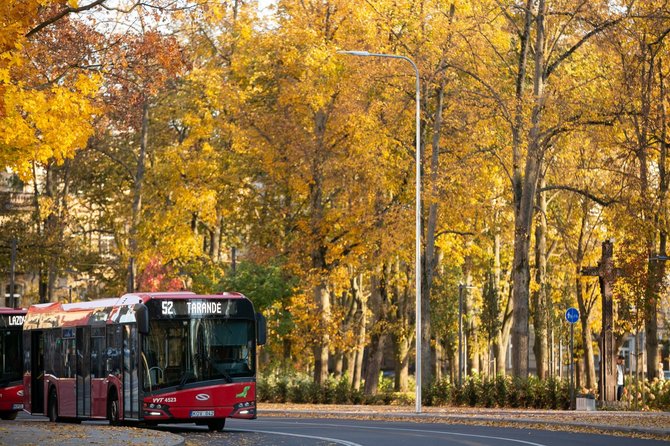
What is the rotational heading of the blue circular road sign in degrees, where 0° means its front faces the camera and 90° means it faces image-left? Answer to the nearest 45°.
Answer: approximately 0°

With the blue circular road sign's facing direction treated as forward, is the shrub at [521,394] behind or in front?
behind

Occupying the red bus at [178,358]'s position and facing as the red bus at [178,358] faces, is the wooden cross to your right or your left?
on your left

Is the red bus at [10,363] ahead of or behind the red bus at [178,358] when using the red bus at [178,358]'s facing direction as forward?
behind

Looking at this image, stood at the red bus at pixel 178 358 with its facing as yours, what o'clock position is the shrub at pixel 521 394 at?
The shrub is roughly at 9 o'clock from the red bus.

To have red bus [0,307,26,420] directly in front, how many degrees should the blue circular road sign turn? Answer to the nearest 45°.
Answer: approximately 90° to its right
